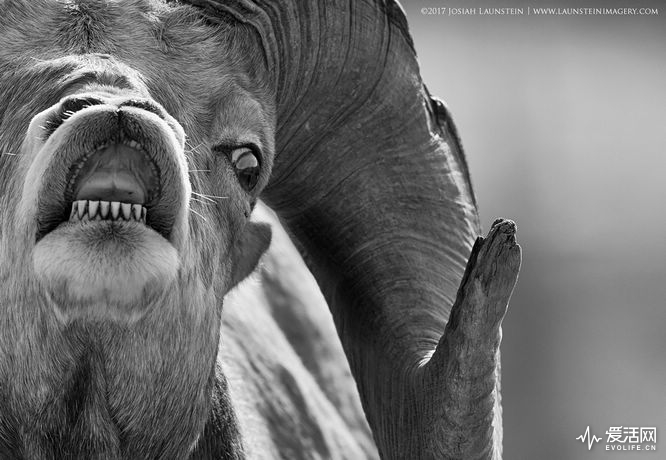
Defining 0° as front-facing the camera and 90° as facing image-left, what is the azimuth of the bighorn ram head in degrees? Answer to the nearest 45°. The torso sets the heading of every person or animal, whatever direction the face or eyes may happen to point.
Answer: approximately 0°
